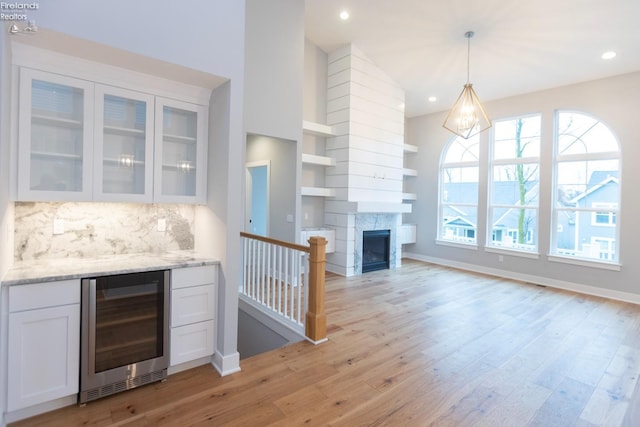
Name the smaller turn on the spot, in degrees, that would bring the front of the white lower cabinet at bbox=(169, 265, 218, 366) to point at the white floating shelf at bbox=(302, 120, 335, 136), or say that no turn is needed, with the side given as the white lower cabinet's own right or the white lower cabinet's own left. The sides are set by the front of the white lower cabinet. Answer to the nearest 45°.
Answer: approximately 90° to the white lower cabinet's own left

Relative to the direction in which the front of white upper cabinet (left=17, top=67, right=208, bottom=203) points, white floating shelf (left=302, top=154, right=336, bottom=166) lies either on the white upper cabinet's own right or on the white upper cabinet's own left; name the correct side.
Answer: on the white upper cabinet's own left

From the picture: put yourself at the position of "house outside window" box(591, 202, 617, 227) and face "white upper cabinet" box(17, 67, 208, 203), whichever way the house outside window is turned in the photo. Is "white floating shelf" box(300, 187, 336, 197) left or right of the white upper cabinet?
right

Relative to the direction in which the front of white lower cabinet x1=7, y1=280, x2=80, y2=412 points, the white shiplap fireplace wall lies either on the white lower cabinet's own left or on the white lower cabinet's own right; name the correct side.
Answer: on the white lower cabinet's own left

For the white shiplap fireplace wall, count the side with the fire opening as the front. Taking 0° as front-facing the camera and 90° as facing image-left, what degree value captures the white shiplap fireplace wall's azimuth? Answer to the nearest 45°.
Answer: approximately 315°

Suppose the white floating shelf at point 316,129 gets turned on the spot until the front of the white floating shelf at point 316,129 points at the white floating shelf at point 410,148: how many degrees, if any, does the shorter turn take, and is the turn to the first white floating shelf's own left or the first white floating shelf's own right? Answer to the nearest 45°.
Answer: approximately 90° to the first white floating shelf's own left
